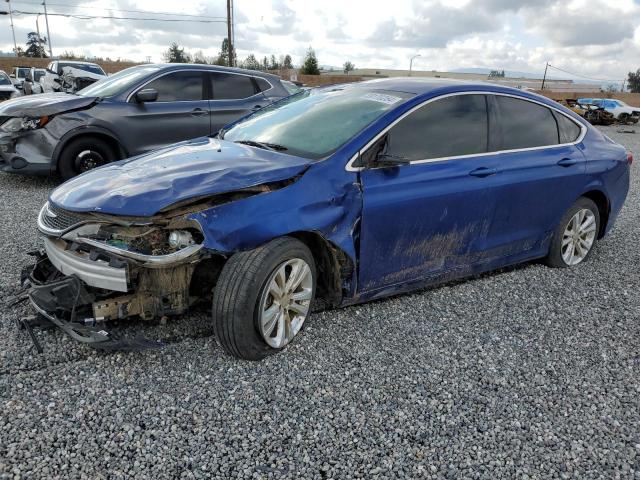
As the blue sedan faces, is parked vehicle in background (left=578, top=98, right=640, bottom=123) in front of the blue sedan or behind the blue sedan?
behind

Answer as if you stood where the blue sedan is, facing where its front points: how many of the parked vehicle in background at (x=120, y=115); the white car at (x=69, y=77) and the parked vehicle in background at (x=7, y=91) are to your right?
3

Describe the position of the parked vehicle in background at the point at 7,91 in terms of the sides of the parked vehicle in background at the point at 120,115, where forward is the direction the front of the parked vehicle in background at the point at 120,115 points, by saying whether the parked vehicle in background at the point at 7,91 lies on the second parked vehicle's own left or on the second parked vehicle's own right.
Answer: on the second parked vehicle's own right

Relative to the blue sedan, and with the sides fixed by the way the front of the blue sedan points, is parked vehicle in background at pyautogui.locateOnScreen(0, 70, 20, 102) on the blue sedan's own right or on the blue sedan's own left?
on the blue sedan's own right

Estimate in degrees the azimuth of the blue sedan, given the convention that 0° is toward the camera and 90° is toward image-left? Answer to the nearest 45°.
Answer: approximately 45°

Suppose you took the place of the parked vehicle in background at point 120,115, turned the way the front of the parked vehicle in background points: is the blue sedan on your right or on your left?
on your left

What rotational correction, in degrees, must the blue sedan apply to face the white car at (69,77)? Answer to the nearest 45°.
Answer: approximately 90° to its right

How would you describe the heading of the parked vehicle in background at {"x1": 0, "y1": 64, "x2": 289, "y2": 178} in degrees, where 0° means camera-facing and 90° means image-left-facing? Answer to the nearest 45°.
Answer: approximately 45°

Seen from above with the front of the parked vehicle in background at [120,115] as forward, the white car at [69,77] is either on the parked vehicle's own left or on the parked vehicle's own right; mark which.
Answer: on the parked vehicle's own right
